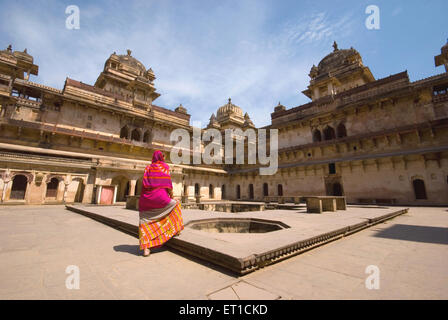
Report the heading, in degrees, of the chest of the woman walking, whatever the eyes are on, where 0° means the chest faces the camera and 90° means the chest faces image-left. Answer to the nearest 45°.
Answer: approximately 180°

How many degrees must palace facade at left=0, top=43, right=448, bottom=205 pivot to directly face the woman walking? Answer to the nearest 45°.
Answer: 0° — it already faces them

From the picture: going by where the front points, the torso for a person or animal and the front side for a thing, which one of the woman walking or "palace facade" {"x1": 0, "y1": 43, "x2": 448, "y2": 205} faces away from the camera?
the woman walking

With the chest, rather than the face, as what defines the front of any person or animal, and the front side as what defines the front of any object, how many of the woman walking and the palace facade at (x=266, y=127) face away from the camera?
1

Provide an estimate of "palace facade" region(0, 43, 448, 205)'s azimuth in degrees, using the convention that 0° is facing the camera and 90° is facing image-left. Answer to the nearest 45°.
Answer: approximately 0°

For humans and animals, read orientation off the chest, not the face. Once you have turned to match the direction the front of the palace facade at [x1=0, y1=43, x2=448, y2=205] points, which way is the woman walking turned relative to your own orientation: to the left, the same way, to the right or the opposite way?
the opposite way
